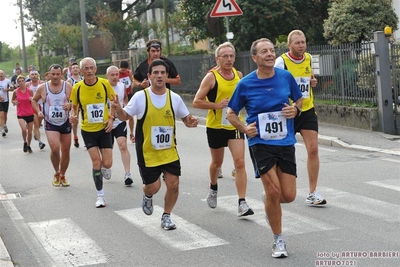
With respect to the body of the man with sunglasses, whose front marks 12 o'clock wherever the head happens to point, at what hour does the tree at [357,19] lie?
The tree is roughly at 7 o'clock from the man with sunglasses.

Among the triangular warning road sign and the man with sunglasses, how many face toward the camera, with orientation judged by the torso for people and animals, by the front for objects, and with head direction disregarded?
2

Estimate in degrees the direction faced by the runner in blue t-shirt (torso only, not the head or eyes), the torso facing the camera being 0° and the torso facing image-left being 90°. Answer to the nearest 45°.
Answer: approximately 0°

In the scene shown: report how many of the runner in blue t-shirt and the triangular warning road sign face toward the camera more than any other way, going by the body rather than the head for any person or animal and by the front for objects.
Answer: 2

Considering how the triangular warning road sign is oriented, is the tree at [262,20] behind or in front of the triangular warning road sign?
behind

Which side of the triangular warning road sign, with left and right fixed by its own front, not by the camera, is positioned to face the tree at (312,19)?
back

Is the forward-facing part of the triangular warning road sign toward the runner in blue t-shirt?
yes

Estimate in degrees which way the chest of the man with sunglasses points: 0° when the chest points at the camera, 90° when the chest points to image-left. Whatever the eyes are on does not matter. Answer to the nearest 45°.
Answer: approximately 0°
